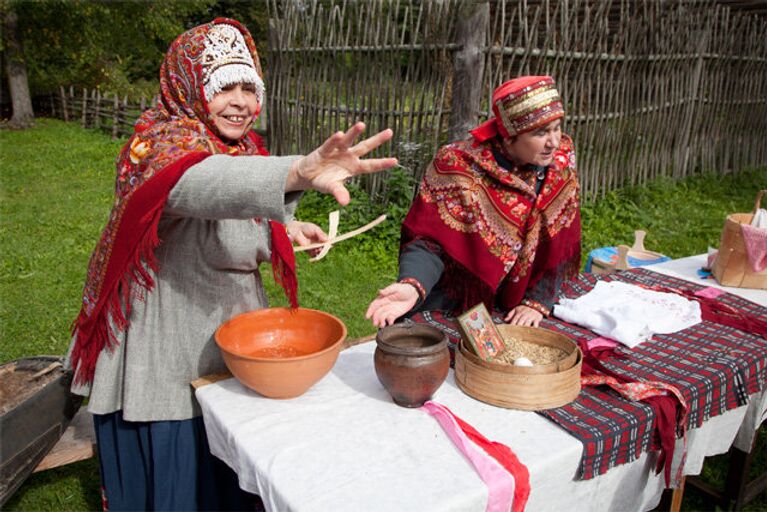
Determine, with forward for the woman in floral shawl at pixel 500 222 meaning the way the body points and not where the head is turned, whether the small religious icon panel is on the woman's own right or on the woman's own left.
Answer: on the woman's own right

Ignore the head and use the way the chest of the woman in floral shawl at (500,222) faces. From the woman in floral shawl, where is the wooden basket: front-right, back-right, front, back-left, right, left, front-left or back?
front-right

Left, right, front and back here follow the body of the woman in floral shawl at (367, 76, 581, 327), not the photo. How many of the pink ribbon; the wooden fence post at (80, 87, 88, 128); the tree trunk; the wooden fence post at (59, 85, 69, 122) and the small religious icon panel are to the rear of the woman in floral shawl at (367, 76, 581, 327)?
3

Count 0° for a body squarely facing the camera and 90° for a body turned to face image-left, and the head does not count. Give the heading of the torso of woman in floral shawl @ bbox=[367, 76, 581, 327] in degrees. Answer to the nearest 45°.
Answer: approximately 315°

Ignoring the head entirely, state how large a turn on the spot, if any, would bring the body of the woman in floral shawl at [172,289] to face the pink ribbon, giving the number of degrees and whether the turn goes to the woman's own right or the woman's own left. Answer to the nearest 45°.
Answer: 0° — they already face it

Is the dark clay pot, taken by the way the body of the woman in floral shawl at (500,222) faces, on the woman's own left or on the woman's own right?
on the woman's own right

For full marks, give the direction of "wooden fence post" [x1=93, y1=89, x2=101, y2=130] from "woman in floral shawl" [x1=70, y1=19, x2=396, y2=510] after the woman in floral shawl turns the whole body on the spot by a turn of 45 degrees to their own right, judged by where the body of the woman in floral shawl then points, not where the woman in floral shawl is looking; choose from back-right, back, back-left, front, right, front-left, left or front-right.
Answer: back

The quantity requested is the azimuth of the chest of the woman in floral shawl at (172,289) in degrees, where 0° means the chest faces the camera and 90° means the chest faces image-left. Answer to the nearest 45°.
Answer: approximately 315°

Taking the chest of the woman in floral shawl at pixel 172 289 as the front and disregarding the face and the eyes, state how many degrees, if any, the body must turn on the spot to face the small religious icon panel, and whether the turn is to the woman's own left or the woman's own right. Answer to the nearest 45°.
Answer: approximately 45° to the woman's own left
